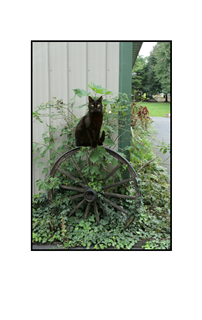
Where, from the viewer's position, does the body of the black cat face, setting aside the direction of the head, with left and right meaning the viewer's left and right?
facing the viewer and to the right of the viewer

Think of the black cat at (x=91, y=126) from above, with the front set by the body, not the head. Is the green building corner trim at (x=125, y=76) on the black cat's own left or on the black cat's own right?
on the black cat's own left

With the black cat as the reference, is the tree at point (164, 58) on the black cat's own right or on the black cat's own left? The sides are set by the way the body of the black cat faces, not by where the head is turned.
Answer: on the black cat's own left
